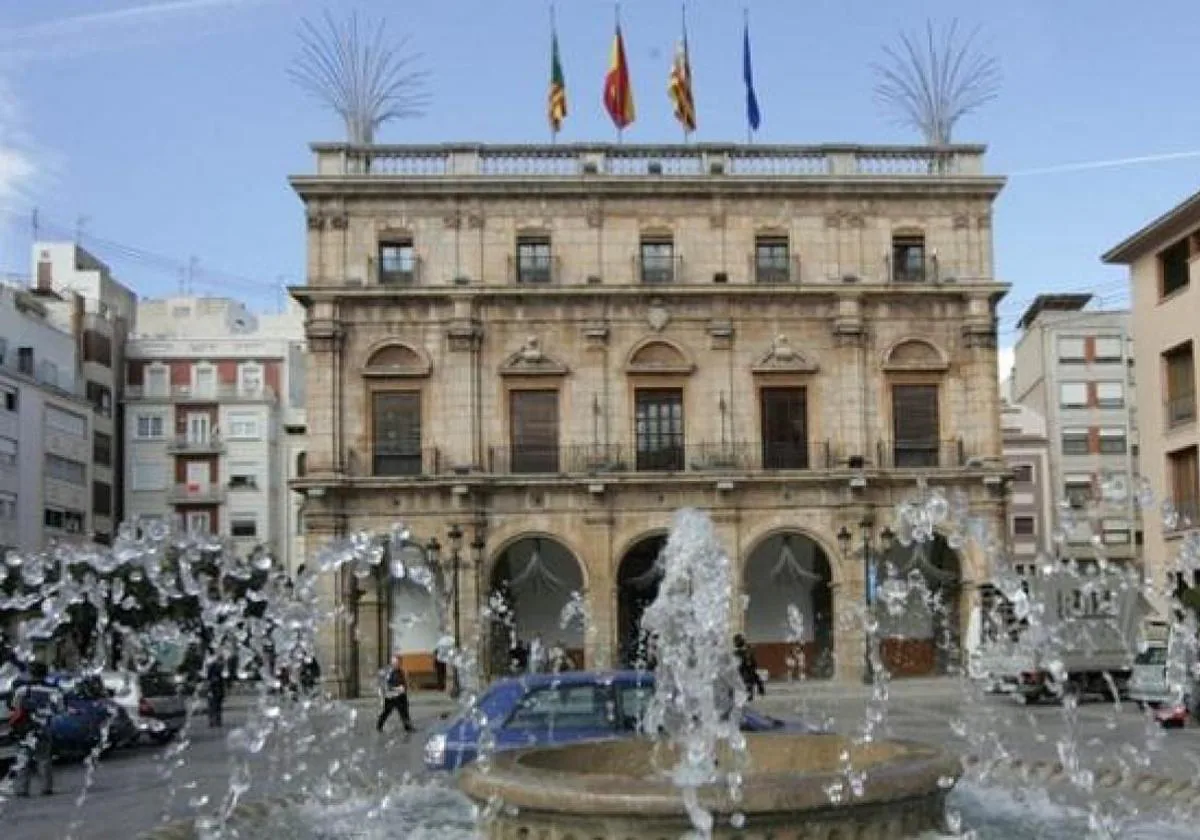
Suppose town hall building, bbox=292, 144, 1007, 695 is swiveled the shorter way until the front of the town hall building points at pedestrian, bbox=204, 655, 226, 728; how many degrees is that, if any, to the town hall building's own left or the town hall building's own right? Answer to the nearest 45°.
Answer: approximately 45° to the town hall building's own right

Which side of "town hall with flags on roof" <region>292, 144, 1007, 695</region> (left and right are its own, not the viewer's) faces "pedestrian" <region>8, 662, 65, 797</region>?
front

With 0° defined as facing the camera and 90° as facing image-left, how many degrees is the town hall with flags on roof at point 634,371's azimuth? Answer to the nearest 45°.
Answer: approximately 0°

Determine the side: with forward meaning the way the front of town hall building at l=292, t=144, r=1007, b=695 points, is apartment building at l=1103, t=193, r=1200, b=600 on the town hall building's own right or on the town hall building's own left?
on the town hall building's own left
